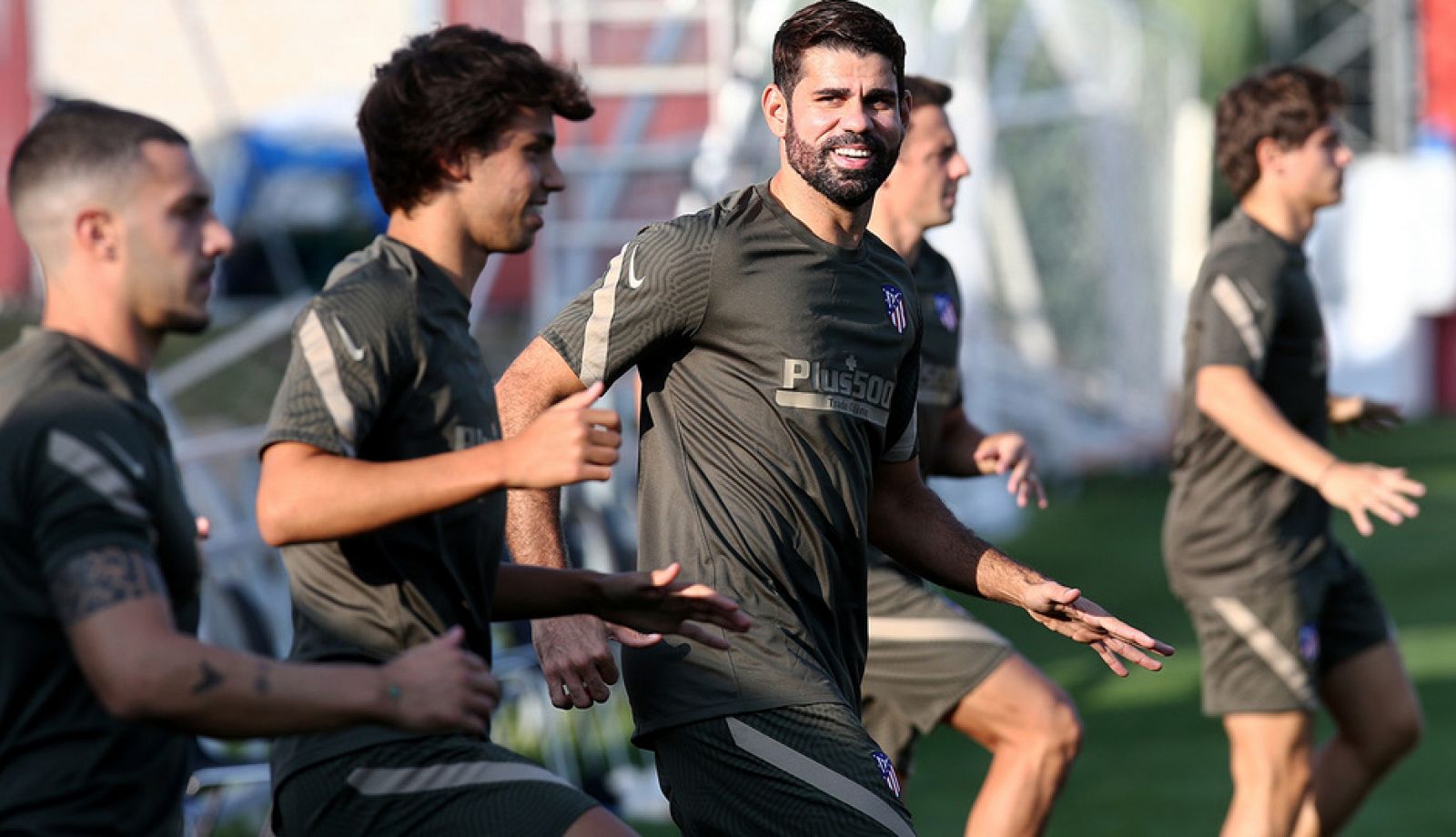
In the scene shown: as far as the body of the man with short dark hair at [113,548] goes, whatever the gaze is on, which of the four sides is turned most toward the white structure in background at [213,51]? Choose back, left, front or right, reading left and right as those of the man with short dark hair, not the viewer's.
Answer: left

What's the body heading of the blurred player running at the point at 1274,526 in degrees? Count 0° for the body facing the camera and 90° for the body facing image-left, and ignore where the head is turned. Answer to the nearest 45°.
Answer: approximately 270°

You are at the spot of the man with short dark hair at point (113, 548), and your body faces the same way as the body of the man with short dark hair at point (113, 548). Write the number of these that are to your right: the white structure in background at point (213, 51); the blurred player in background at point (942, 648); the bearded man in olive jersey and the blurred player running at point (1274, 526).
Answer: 0

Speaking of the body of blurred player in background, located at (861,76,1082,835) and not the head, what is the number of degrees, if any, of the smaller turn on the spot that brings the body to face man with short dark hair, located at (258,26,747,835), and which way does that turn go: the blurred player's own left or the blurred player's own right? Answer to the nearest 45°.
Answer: approximately 90° to the blurred player's own right

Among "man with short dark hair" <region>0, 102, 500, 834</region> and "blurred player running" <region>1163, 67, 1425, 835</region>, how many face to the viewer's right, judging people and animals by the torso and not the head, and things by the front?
2

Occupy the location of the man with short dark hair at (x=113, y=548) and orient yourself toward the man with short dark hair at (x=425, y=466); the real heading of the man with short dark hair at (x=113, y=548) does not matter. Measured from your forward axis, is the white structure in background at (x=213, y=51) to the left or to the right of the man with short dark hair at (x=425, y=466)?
left

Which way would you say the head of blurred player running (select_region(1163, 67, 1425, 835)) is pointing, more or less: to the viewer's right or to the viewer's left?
to the viewer's right

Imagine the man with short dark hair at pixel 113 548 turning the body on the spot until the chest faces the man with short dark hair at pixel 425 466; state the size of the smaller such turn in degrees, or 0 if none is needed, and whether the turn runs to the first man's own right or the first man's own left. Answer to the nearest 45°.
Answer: approximately 45° to the first man's own left

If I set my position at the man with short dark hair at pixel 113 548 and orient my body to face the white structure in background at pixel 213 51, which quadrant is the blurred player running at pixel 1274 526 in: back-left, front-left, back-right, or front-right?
front-right

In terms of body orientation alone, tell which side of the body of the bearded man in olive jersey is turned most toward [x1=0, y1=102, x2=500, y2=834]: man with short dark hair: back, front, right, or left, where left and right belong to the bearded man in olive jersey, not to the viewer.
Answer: right

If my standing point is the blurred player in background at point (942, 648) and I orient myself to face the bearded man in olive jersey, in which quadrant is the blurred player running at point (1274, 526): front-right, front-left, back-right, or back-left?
back-left

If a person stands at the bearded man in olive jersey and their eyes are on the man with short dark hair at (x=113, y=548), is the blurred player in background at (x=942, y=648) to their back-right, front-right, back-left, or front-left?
back-right

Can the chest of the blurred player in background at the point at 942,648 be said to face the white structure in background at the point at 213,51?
no

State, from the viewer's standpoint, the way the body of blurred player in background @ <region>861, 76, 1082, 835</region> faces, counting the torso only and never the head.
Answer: to the viewer's right

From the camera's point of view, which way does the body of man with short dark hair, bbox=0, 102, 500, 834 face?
to the viewer's right

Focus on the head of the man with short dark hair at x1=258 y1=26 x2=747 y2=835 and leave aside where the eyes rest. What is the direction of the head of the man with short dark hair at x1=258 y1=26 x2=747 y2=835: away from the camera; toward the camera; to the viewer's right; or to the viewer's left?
to the viewer's right

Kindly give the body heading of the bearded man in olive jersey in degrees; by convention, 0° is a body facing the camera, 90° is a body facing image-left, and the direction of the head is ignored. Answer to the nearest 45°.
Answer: approximately 315°

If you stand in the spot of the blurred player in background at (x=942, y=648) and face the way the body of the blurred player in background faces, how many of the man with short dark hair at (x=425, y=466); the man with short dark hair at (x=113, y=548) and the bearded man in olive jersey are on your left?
0

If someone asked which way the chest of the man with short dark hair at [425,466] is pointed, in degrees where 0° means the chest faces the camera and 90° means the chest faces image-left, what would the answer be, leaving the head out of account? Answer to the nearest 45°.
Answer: approximately 270°
